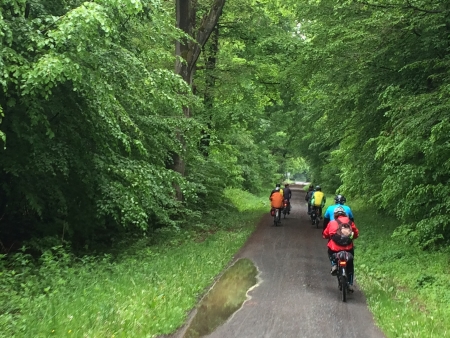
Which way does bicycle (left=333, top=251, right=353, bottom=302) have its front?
away from the camera

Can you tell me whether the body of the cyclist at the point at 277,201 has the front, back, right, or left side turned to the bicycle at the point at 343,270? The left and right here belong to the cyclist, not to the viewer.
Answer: back

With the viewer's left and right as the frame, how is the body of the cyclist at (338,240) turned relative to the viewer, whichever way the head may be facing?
facing away from the viewer

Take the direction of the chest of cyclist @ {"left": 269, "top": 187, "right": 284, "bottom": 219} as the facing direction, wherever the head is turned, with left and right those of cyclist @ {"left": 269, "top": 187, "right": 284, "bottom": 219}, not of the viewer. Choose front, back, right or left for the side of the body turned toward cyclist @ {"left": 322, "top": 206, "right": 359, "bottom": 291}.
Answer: back

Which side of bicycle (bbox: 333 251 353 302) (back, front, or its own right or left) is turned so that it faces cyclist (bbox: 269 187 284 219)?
front

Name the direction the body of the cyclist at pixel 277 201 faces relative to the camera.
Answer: away from the camera

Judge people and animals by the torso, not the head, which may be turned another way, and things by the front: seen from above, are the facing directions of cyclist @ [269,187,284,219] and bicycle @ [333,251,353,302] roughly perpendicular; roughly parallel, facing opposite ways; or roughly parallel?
roughly parallel

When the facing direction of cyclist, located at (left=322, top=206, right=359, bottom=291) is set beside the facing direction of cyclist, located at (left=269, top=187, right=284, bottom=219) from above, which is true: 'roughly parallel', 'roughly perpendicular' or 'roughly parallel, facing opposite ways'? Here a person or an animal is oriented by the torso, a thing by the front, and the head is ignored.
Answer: roughly parallel

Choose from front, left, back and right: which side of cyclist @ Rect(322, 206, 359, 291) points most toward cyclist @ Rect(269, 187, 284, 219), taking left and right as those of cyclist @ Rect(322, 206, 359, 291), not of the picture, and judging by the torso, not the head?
front

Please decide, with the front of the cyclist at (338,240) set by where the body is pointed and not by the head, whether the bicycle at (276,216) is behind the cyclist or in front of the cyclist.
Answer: in front
